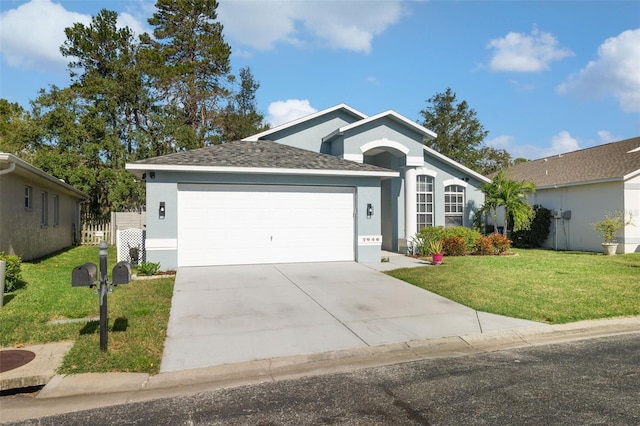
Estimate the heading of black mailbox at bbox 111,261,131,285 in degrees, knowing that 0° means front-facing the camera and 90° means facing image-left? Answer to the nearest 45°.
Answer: approximately 0°

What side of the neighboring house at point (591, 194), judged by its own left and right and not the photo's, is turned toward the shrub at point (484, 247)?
right

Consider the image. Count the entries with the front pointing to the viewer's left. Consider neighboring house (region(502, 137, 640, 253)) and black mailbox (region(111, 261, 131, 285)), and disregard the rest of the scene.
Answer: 0

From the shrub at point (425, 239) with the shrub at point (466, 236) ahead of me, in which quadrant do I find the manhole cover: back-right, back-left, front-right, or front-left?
back-right

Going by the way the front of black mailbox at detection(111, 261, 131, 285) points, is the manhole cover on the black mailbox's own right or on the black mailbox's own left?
on the black mailbox's own right

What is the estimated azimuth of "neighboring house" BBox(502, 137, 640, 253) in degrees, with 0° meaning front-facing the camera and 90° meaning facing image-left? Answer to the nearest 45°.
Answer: approximately 315°

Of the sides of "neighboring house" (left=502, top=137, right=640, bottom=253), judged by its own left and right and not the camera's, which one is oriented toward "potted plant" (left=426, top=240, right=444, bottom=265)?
right

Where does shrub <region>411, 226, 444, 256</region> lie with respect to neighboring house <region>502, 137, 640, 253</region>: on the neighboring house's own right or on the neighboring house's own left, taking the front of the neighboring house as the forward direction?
on the neighboring house's own right

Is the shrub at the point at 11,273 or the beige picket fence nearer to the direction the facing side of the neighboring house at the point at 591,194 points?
the shrub

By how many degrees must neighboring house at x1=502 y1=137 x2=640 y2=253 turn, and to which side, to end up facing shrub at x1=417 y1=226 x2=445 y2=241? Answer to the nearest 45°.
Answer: approximately 90° to its right
